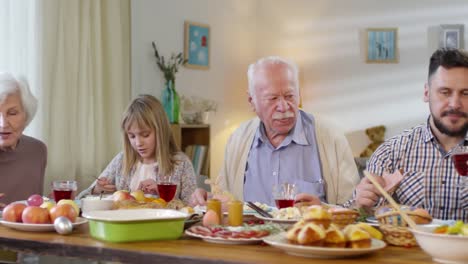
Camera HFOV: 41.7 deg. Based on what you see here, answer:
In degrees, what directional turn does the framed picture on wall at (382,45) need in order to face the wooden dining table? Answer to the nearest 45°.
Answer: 0° — it already faces it

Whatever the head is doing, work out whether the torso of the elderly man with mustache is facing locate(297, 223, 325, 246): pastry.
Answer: yes

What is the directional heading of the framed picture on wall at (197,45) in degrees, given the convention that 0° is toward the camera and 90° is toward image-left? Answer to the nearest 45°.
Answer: approximately 315°

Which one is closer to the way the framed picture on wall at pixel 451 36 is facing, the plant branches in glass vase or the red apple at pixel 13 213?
the red apple

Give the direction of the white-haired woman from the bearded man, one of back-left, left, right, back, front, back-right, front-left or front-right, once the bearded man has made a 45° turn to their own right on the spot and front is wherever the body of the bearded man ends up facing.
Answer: front-right

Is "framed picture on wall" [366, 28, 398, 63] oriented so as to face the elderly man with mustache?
yes

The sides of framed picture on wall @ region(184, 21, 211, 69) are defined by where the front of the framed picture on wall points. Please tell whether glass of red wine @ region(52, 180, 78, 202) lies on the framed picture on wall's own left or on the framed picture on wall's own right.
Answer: on the framed picture on wall's own right

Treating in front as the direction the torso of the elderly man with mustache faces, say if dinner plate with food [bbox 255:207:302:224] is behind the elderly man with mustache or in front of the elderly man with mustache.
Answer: in front

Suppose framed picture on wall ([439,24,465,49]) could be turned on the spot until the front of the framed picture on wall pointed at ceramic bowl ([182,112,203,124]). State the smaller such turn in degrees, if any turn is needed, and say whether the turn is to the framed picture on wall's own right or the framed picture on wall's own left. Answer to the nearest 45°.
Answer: approximately 45° to the framed picture on wall's own right

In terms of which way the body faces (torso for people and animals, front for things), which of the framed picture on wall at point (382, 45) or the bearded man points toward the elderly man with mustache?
the framed picture on wall

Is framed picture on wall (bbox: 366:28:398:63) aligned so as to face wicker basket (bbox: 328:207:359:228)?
yes
